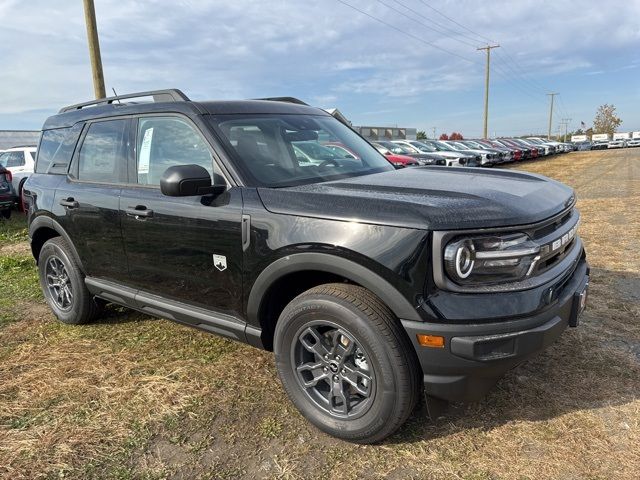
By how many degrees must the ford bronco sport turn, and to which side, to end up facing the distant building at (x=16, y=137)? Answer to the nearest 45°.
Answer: approximately 180°

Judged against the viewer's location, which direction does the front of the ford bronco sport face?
facing the viewer and to the right of the viewer

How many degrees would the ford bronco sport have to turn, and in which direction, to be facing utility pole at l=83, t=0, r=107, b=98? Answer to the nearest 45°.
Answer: approximately 180°

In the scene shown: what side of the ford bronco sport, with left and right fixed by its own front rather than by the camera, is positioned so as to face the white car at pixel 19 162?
back
